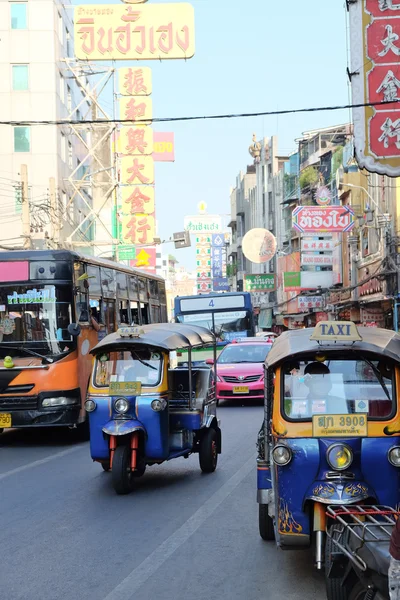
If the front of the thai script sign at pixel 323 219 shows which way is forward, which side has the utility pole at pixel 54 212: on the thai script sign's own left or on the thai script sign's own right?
on the thai script sign's own right

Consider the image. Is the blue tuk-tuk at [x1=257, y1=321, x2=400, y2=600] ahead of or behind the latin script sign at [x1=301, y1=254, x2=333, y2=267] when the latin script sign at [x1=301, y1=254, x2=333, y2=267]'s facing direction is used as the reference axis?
ahead

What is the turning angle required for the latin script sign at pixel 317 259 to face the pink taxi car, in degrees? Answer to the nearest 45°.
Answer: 0° — it already faces it

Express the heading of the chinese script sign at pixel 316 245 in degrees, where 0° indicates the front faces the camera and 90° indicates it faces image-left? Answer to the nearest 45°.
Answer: approximately 0°

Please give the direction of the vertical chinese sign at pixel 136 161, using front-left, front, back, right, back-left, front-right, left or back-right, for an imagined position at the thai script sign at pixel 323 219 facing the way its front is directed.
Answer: right

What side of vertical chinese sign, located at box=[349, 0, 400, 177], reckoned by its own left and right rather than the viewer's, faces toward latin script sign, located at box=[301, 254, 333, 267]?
back

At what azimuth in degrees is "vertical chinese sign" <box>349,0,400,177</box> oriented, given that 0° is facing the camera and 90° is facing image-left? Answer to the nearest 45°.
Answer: approximately 0°

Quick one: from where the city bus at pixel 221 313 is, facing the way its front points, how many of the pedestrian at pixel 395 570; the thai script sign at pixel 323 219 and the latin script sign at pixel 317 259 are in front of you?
1
